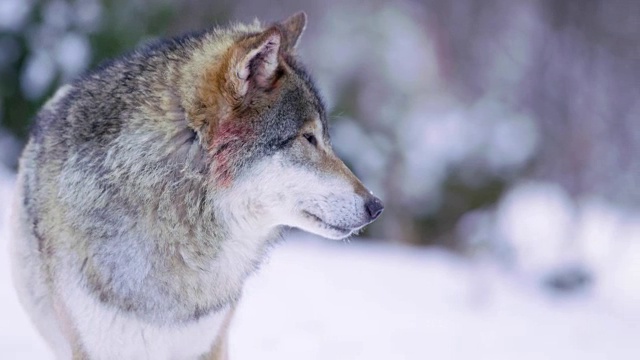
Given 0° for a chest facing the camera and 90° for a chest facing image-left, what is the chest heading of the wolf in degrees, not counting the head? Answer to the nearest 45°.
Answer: approximately 315°
